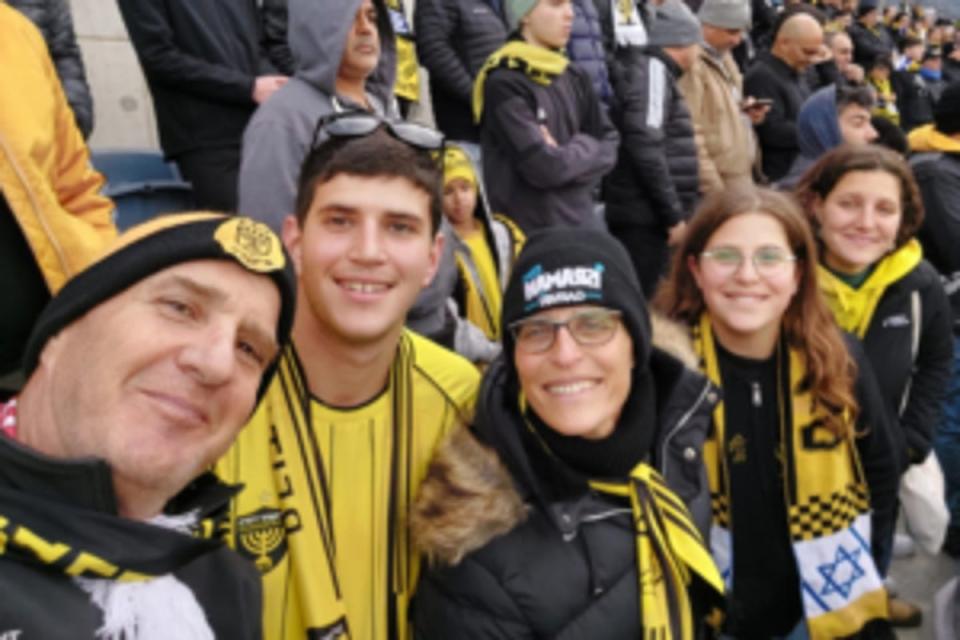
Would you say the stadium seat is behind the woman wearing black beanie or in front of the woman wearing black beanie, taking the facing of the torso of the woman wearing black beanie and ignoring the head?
behind

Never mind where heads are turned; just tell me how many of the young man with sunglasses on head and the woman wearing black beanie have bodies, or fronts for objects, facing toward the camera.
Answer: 2

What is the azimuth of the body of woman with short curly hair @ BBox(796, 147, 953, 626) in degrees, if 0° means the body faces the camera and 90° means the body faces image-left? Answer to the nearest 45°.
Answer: approximately 45°

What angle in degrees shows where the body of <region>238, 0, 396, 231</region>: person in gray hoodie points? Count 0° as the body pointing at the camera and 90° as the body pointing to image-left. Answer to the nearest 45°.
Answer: approximately 315°

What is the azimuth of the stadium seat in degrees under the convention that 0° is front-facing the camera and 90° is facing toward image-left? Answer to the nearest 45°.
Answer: approximately 315°
